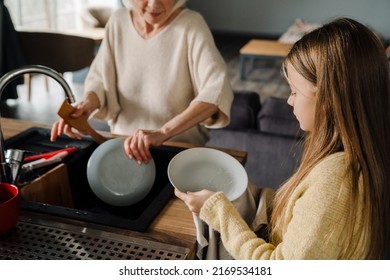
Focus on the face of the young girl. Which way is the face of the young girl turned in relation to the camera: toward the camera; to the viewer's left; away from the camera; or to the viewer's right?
to the viewer's left

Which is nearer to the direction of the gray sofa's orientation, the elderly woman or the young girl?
the young girl

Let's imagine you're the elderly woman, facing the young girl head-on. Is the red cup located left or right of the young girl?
right
